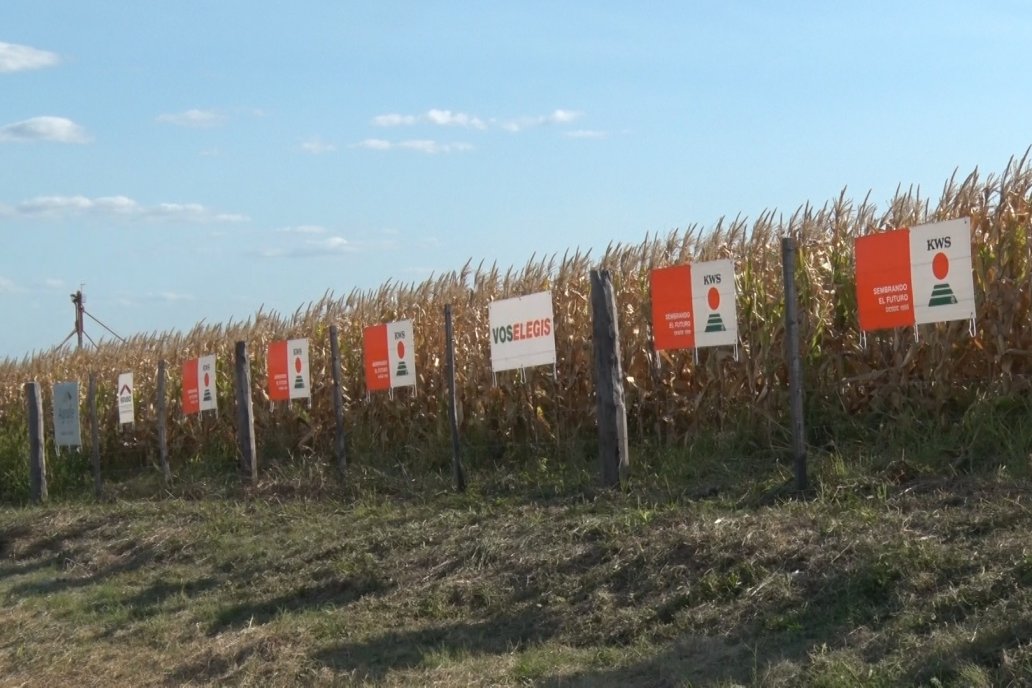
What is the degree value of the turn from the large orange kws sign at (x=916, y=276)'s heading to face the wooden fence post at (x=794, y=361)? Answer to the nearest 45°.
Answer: approximately 45° to its right

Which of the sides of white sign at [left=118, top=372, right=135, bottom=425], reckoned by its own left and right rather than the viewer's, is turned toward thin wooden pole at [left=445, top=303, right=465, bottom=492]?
left

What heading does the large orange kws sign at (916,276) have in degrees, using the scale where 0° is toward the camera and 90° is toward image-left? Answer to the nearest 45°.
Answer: approximately 45°

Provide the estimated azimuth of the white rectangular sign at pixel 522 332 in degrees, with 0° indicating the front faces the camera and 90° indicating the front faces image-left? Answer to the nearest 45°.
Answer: approximately 45°

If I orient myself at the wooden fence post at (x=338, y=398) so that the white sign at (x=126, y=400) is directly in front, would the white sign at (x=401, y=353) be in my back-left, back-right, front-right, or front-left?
back-right

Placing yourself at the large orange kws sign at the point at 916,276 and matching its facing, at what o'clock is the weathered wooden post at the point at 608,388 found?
The weathered wooden post is roughly at 2 o'clock from the large orange kws sign.

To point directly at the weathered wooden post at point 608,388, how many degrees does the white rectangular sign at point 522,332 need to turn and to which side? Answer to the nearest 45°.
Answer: approximately 90° to its left

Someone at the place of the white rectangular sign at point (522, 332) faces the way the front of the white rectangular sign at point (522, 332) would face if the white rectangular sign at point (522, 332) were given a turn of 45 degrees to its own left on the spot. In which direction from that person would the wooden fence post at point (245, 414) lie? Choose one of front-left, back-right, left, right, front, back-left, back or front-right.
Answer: back-right

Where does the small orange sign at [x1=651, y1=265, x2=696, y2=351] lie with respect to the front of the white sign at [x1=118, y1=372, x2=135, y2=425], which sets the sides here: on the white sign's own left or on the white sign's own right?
on the white sign's own left

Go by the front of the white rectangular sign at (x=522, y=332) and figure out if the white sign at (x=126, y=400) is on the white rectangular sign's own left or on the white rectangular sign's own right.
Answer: on the white rectangular sign's own right

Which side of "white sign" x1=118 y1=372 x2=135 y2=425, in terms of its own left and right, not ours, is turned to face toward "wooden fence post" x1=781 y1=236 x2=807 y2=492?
left

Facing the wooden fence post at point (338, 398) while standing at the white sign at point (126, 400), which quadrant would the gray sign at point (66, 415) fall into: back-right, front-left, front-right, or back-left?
back-right

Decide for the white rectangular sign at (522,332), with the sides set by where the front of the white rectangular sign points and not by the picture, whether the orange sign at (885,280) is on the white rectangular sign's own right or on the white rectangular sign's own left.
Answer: on the white rectangular sign's own left

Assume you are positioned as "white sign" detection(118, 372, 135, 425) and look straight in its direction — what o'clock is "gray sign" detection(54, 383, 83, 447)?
"gray sign" detection(54, 383, 83, 447) is roughly at 3 o'clock from "white sign" detection(118, 372, 135, 425).
